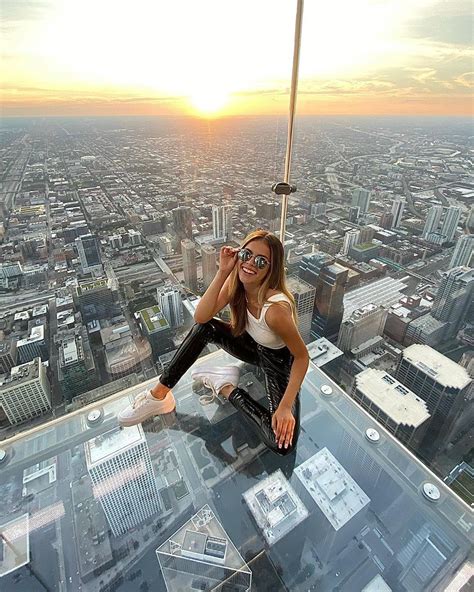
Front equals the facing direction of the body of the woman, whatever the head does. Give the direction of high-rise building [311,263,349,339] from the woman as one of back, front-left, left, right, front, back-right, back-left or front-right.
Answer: back

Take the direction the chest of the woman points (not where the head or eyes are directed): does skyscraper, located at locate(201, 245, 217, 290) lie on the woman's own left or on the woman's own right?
on the woman's own right

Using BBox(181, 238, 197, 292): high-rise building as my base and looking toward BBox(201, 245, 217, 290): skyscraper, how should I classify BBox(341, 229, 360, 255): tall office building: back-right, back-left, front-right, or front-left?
front-left

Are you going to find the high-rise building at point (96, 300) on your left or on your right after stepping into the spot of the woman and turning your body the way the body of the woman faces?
on your right

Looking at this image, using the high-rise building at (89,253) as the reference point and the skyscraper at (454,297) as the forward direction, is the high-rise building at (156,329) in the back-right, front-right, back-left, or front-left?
front-right

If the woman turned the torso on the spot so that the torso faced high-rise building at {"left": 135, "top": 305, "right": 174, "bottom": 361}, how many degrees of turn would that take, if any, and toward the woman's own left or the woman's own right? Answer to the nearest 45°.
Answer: approximately 90° to the woman's own right

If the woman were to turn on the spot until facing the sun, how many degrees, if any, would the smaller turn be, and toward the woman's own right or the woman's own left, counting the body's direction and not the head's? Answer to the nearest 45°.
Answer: approximately 135° to the woman's own right

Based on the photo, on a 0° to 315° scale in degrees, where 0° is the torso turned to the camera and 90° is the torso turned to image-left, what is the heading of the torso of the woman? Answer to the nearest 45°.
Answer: approximately 45°

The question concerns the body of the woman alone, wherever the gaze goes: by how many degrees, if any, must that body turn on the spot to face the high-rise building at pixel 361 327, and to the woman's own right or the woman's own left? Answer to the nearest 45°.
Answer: approximately 180°

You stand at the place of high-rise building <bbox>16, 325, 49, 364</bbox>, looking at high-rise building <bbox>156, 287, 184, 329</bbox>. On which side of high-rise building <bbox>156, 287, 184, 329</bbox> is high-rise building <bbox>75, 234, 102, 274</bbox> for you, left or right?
left

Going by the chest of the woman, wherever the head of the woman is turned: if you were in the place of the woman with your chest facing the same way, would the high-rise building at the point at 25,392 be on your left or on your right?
on your right

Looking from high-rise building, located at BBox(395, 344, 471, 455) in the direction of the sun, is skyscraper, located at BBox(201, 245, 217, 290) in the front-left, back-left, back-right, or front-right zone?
front-left

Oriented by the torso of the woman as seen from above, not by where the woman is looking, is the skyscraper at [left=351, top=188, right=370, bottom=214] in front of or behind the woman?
behind

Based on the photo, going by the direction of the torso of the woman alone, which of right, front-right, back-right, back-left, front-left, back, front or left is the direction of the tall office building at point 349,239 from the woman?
back

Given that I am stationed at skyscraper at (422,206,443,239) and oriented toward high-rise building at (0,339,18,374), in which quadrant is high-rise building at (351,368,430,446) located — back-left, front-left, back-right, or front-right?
front-left

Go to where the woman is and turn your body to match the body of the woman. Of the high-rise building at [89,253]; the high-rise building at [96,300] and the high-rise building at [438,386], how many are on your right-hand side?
2

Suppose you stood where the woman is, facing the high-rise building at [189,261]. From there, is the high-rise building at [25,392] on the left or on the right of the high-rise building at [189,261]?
left
